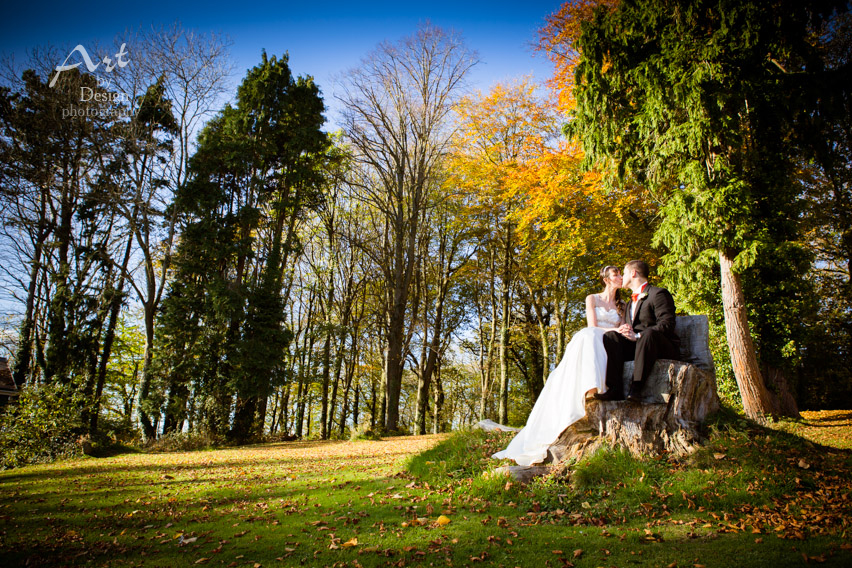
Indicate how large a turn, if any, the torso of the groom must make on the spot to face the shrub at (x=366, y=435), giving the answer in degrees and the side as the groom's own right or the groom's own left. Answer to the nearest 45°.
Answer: approximately 90° to the groom's own right

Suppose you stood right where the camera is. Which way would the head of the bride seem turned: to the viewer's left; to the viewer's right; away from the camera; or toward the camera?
to the viewer's right

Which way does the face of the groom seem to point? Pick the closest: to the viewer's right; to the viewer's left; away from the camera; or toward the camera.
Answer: to the viewer's left

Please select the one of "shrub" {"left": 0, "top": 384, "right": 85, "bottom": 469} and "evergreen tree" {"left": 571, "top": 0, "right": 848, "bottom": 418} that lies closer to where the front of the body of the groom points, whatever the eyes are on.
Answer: the shrub

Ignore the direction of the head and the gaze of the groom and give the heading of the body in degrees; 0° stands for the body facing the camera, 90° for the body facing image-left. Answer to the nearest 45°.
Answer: approximately 45°

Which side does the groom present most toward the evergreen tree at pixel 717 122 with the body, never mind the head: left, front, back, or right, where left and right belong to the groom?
back
